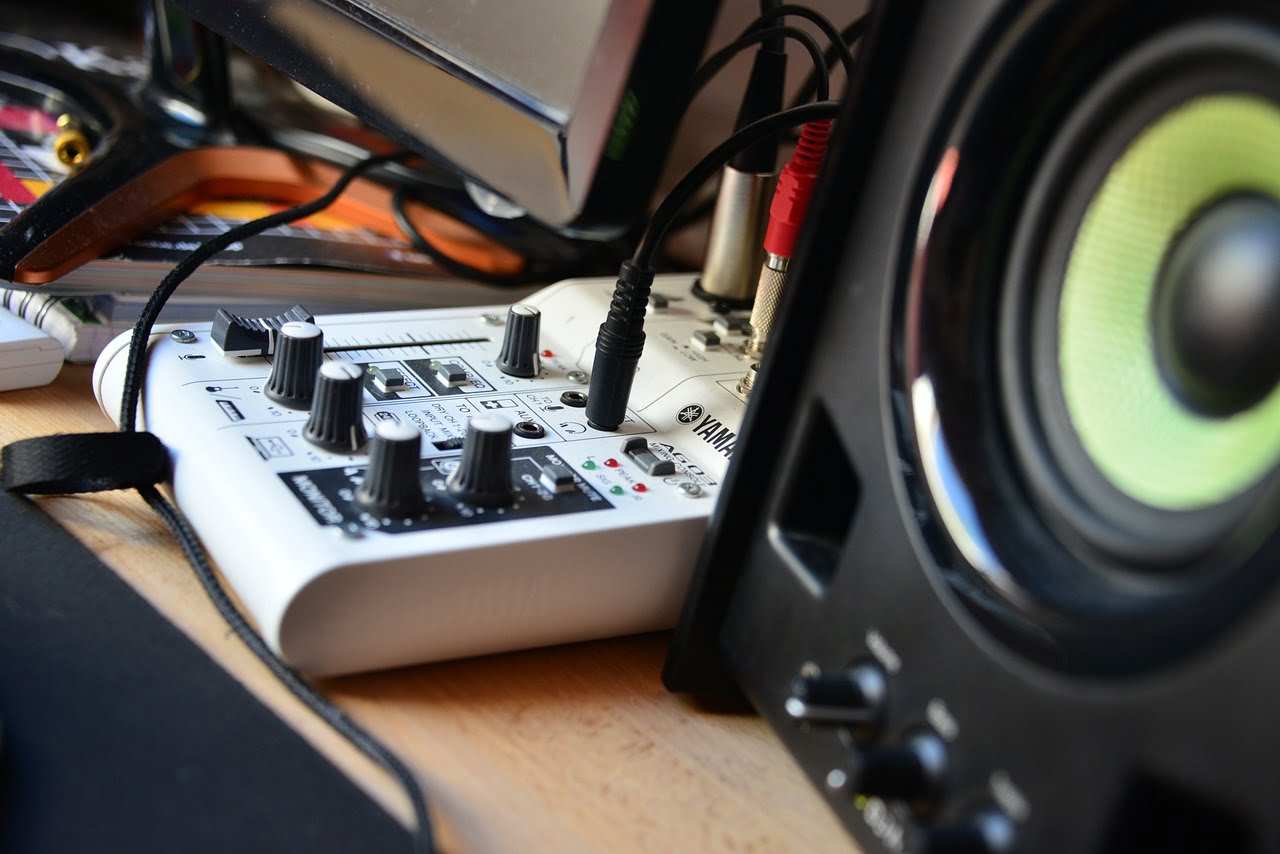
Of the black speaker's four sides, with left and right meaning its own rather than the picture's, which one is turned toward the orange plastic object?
right

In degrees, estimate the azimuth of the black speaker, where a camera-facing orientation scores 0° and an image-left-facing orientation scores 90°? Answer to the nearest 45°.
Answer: approximately 45°
